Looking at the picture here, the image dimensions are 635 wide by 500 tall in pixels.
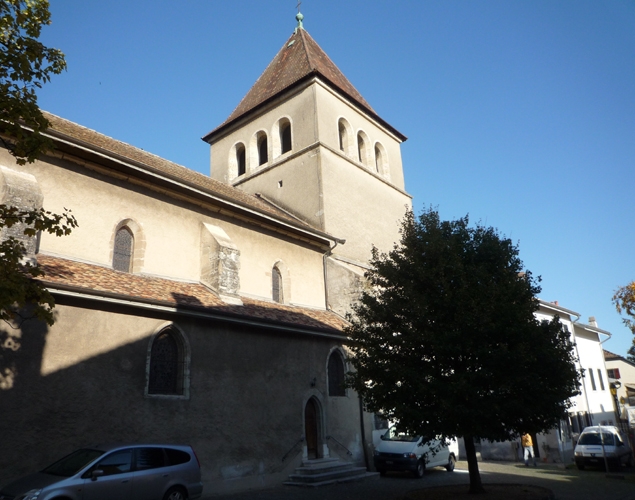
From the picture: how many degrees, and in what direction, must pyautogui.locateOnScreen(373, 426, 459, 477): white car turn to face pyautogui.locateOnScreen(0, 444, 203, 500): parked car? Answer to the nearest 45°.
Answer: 0° — it already faces it

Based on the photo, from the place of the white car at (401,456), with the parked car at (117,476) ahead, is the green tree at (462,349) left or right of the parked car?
left

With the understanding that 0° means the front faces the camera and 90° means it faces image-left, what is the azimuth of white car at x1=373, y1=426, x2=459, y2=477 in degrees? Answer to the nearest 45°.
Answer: approximately 45°

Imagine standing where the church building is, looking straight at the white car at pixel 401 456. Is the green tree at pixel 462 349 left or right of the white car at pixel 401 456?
right

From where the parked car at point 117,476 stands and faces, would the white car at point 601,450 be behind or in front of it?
behind

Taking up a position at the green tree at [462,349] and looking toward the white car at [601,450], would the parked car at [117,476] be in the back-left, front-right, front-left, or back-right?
back-left

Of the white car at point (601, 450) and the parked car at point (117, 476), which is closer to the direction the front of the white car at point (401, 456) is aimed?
the parked car

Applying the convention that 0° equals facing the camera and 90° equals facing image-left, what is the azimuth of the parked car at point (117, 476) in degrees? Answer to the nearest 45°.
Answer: approximately 45°
